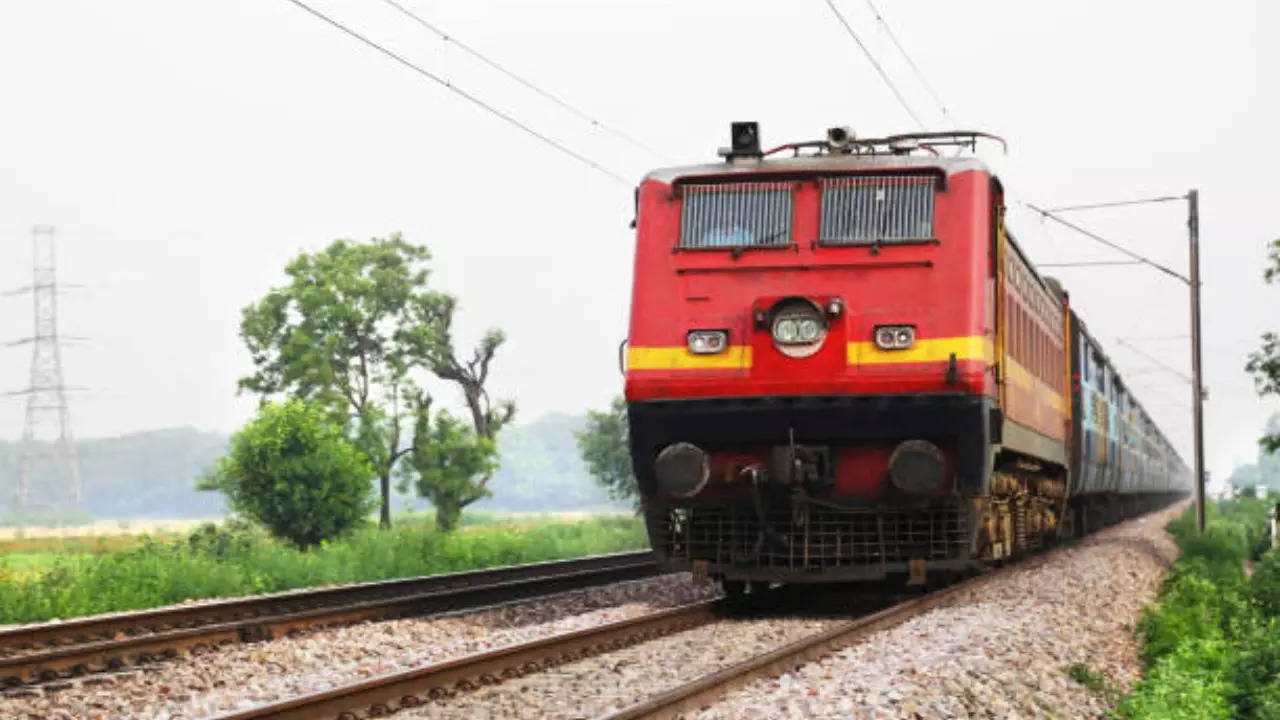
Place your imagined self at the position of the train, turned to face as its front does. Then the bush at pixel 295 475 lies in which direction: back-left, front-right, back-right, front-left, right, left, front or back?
back-right

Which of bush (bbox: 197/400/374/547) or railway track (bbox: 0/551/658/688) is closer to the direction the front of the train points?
the railway track

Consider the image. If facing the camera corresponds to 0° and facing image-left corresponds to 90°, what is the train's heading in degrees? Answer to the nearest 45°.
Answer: approximately 0°

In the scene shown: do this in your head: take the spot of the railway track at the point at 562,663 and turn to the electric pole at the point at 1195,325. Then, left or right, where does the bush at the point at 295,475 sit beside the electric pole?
left

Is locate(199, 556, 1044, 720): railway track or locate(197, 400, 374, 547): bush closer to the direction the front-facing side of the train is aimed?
the railway track

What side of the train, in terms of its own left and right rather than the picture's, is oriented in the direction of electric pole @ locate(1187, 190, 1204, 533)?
left

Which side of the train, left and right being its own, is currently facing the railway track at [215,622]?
right

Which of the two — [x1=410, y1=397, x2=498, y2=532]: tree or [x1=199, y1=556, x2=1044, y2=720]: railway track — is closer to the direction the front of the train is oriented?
the railway track

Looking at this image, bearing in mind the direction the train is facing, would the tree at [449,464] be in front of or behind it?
behind
